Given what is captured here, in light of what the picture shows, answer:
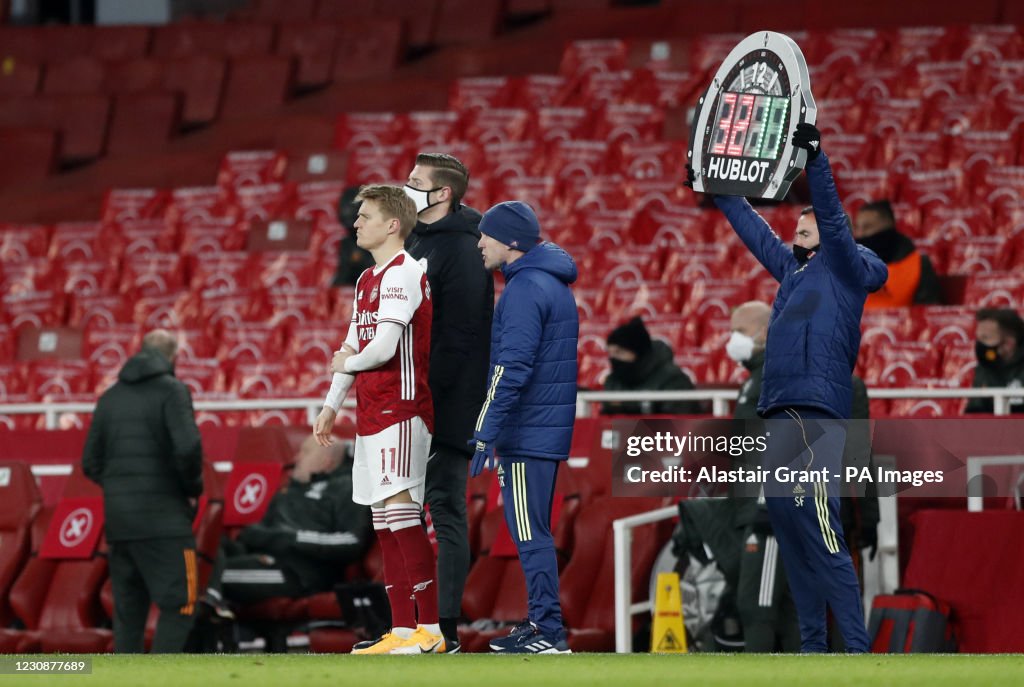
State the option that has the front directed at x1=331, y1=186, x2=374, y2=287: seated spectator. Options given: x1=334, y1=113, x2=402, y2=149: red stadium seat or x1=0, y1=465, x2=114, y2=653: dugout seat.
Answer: the red stadium seat

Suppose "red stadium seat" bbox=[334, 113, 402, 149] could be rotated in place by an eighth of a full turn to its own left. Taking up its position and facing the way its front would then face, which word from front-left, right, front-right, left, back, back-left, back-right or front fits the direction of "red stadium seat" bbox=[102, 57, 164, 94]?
back

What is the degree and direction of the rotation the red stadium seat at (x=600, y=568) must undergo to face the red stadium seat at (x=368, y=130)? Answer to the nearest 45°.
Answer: approximately 135° to its right

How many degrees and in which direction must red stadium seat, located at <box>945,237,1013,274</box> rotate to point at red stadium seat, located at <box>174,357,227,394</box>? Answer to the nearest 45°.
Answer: approximately 90° to its right

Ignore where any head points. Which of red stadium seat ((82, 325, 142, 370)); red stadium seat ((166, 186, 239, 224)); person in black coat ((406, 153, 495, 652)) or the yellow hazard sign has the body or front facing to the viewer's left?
the person in black coat

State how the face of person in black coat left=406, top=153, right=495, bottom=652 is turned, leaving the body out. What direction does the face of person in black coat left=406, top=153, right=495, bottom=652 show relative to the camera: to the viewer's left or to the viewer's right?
to the viewer's left

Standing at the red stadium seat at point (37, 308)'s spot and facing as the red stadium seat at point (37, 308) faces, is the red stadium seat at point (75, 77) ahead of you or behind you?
behind

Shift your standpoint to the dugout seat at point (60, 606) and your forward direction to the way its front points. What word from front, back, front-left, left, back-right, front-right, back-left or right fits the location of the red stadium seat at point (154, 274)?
back
